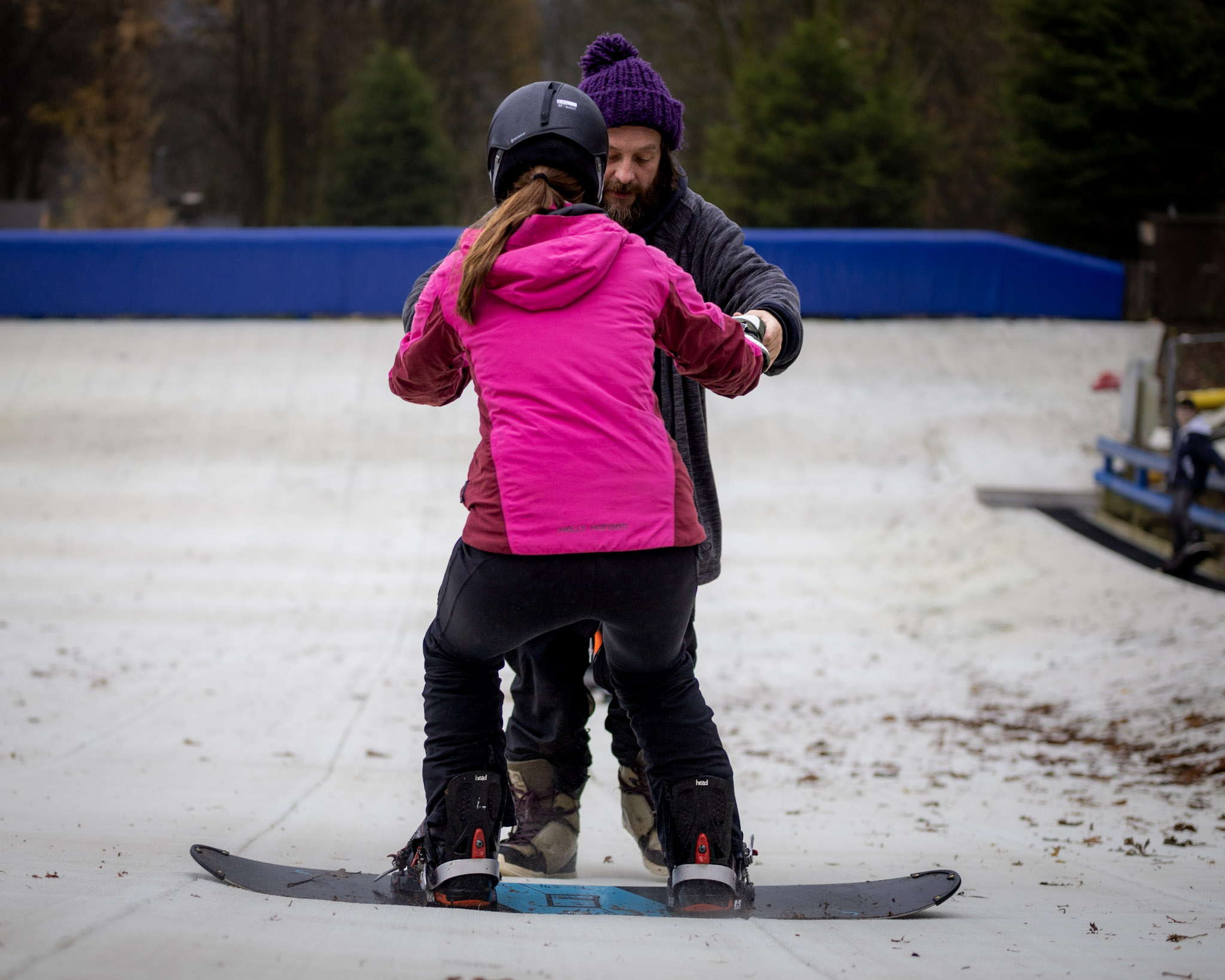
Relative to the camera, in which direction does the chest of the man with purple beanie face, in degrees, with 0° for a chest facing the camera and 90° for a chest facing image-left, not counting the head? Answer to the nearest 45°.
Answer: approximately 0°

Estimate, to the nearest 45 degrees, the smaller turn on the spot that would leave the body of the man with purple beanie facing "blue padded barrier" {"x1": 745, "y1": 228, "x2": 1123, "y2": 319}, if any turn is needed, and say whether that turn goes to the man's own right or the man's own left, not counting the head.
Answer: approximately 180°

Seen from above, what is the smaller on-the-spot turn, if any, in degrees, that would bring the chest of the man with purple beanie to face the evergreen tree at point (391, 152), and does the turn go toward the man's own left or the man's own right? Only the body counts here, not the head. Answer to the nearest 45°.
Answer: approximately 180°

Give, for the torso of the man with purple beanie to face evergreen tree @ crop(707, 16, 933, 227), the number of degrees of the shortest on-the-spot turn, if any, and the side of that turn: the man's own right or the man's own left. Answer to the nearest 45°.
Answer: approximately 180°
